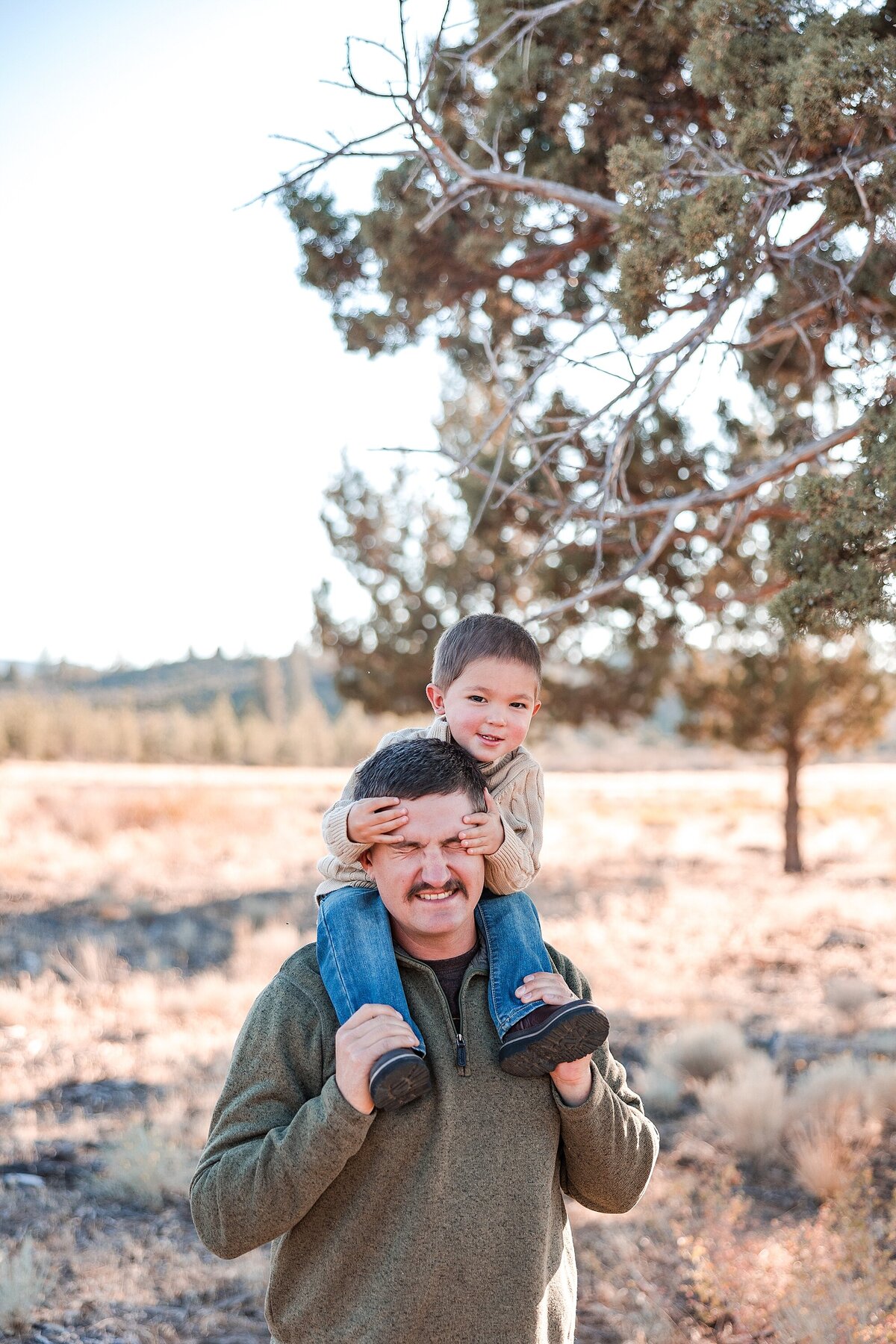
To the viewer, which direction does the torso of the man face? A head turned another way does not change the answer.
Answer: toward the camera

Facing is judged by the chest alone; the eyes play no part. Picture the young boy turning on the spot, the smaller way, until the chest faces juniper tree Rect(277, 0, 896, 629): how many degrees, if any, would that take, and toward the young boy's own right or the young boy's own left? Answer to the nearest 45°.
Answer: approximately 180°

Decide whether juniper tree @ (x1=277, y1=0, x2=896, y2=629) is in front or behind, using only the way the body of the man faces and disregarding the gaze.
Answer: behind

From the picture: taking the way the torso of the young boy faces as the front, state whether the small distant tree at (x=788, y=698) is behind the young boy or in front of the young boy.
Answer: behind

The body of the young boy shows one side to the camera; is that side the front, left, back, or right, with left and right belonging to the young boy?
front
